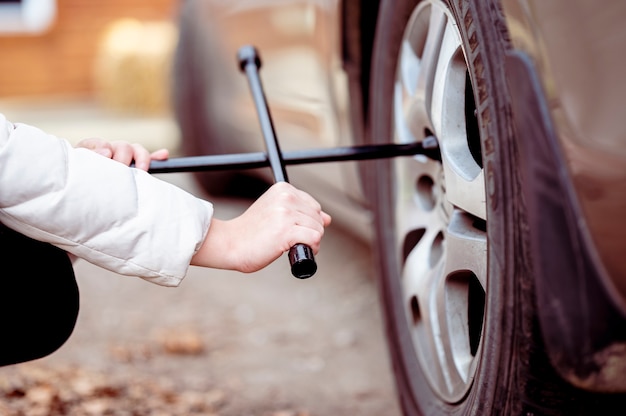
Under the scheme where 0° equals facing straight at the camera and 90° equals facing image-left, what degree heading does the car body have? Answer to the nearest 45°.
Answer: approximately 180°
